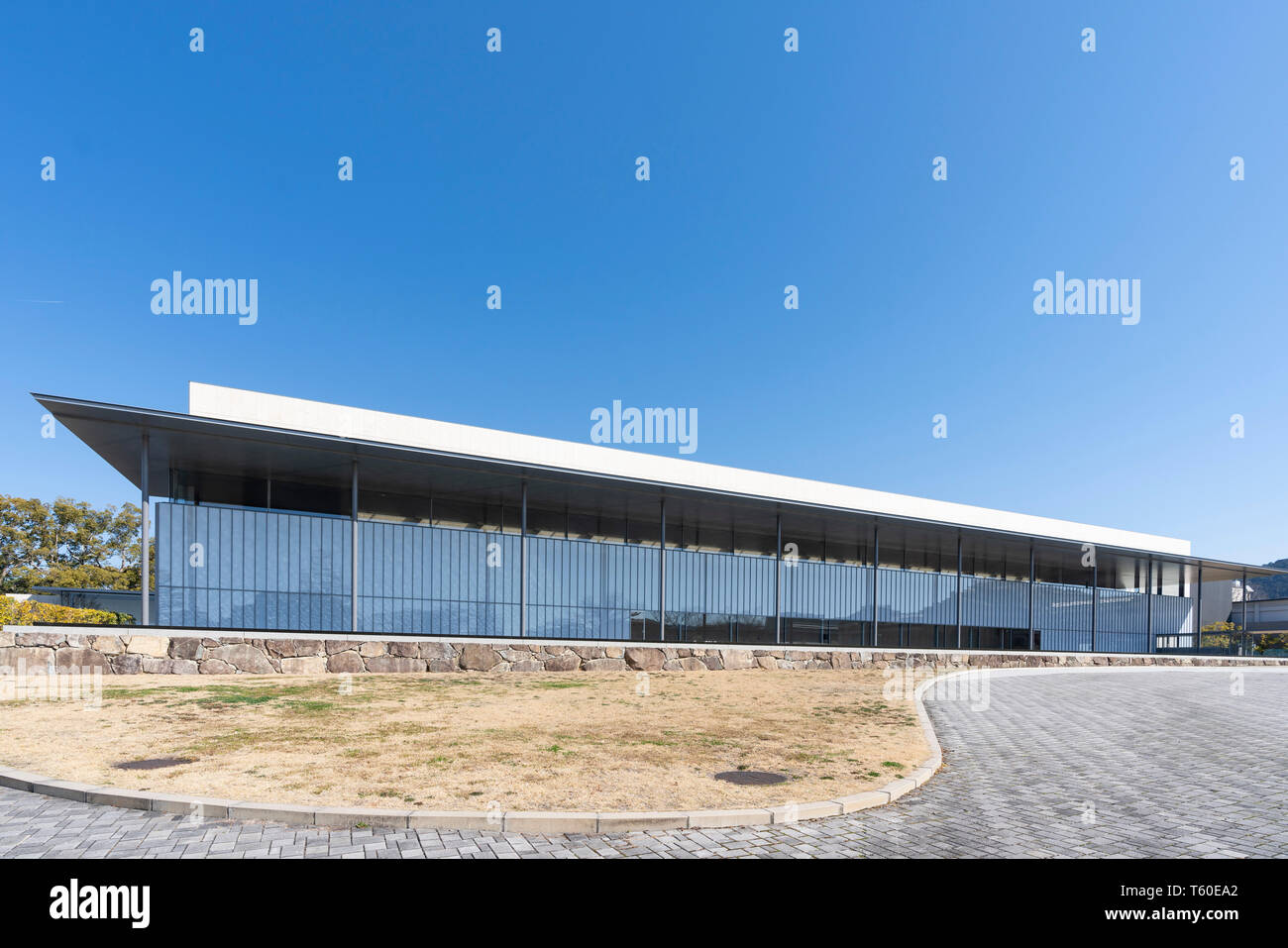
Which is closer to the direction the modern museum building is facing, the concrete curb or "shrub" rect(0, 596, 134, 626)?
the concrete curb

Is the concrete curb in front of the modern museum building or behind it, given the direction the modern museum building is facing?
in front

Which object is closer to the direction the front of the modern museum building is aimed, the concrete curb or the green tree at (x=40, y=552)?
the concrete curb

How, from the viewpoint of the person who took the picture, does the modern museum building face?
facing the viewer and to the right of the viewer
